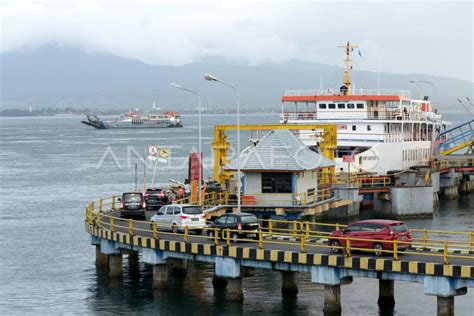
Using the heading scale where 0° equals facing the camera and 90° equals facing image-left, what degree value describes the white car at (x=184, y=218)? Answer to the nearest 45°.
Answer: approximately 135°

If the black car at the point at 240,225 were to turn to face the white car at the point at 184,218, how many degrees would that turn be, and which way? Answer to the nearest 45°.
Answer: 0° — it already faces it

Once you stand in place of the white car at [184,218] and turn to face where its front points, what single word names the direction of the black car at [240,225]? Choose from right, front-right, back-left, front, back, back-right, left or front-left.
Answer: back

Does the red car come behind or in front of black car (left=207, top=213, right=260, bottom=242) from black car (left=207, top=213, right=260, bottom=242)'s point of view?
behind

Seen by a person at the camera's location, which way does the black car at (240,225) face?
facing away from the viewer and to the left of the viewer

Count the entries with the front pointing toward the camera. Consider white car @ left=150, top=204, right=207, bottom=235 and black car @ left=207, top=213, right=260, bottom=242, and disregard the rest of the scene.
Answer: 0

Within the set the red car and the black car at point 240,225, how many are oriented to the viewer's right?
0

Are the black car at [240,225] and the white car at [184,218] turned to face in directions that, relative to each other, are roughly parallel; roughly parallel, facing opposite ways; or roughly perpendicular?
roughly parallel

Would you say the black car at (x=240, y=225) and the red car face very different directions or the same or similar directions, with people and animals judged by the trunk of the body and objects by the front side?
same or similar directions

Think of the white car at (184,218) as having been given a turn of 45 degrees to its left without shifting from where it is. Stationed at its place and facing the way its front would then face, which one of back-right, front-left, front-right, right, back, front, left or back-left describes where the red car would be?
back-left
